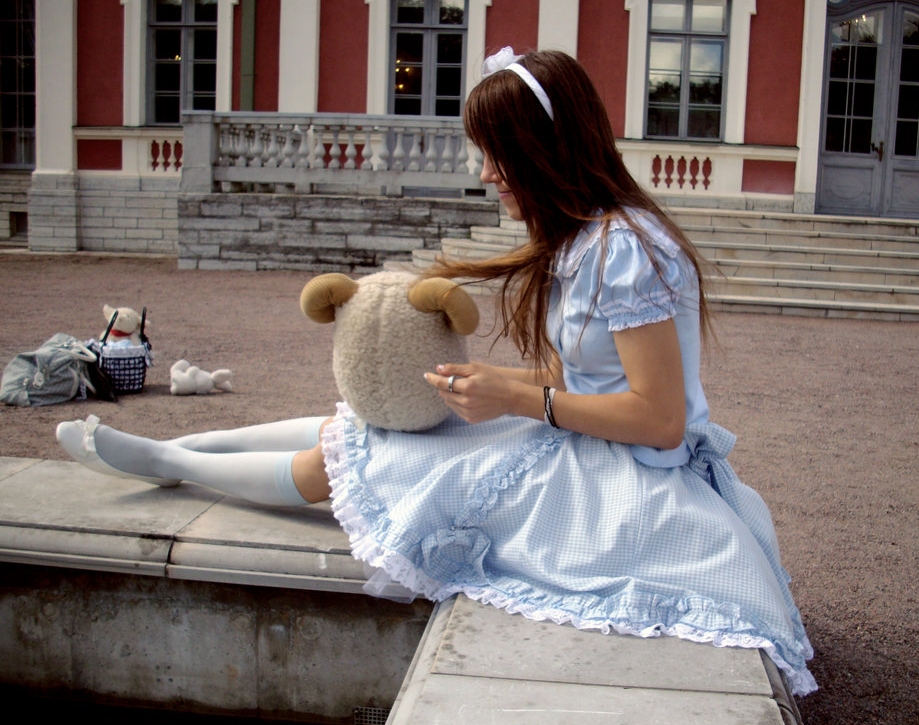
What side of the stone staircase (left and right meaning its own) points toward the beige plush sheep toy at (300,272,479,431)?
front

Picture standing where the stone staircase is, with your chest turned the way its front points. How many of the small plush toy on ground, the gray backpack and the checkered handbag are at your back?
0

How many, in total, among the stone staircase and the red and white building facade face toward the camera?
2

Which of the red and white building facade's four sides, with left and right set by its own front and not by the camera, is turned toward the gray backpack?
front

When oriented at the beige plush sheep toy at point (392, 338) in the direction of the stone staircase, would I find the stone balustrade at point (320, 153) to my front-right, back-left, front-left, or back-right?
front-left

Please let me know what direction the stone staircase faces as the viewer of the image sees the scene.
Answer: facing the viewer

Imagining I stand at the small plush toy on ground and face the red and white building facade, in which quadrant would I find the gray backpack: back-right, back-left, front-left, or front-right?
back-left

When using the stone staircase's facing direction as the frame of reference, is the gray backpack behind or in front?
in front

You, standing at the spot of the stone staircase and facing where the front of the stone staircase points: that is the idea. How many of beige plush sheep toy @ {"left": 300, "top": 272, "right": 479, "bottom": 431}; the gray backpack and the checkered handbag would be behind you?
0

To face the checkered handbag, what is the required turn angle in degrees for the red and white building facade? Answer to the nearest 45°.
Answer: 0° — it already faces it

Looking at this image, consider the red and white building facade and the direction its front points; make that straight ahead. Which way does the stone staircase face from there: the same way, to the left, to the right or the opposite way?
the same way

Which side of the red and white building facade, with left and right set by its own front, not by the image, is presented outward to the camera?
front

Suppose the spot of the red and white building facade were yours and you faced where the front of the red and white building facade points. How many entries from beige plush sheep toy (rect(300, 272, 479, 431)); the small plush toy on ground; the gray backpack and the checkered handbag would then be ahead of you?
4

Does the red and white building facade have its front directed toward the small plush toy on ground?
yes

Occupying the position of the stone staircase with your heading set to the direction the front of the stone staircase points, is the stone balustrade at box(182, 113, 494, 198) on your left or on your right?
on your right
